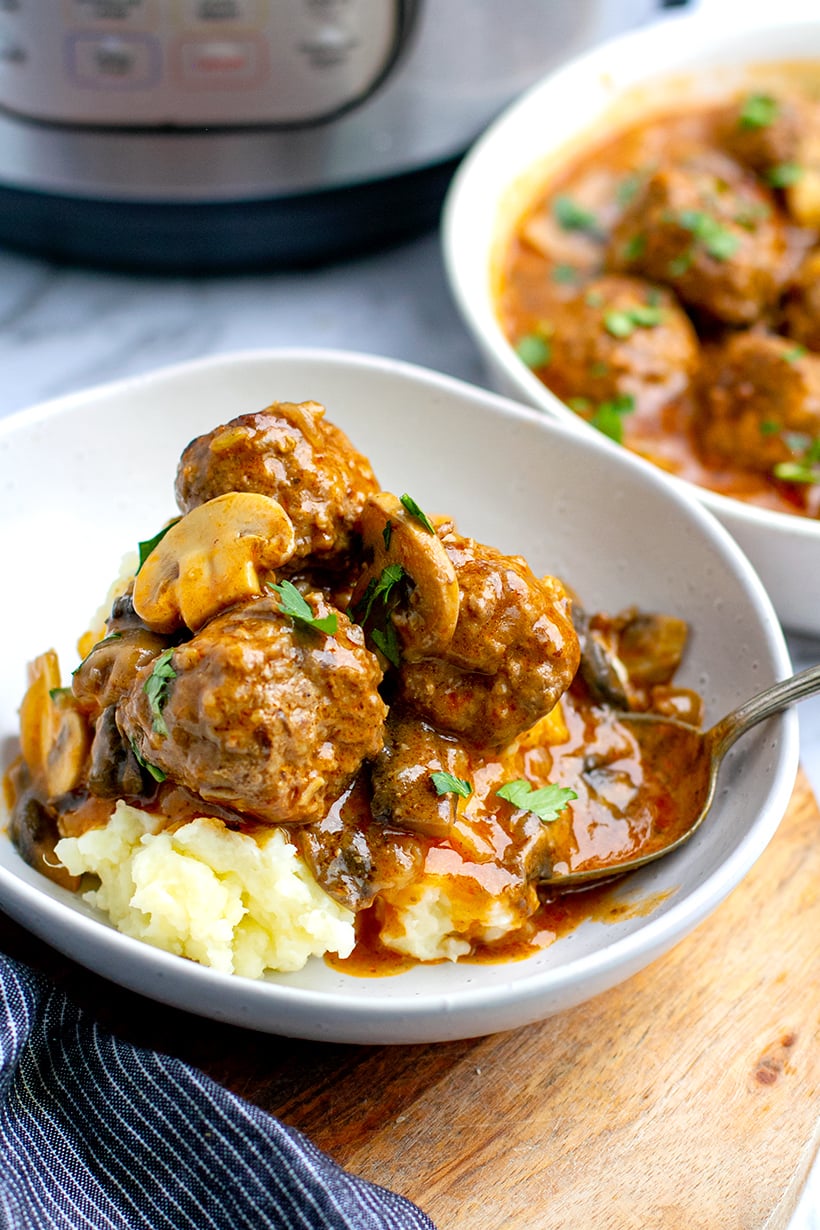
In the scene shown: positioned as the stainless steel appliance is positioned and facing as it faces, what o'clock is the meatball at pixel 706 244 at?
The meatball is roughly at 9 o'clock from the stainless steel appliance.

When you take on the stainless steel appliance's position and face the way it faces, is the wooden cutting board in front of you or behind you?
in front

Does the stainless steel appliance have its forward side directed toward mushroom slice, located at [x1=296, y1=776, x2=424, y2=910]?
yes

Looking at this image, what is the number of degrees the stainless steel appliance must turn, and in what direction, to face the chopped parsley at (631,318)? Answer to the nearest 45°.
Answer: approximately 90° to its left

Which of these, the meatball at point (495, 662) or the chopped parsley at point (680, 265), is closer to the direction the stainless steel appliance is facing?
the meatball

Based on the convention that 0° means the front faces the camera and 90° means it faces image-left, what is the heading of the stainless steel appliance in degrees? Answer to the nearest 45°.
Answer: approximately 0°

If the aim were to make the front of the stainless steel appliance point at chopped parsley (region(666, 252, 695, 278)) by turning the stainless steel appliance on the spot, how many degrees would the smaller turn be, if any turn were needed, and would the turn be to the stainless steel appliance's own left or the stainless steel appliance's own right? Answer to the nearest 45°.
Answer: approximately 90° to the stainless steel appliance's own left

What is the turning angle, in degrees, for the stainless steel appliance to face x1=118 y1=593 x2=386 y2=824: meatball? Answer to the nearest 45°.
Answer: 0° — it already faces it

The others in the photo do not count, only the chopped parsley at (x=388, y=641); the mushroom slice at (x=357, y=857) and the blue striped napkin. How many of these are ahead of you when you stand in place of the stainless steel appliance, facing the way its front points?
3

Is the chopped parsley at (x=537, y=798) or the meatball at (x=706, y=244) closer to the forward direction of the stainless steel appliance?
the chopped parsley

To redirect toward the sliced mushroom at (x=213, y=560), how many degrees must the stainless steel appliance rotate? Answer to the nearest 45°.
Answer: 0° — it already faces it

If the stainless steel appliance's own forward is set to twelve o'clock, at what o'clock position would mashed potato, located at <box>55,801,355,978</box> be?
The mashed potato is roughly at 12 o'clock from the stainless steel appliance.

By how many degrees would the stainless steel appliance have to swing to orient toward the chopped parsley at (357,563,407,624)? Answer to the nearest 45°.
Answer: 0° — it already faces it
